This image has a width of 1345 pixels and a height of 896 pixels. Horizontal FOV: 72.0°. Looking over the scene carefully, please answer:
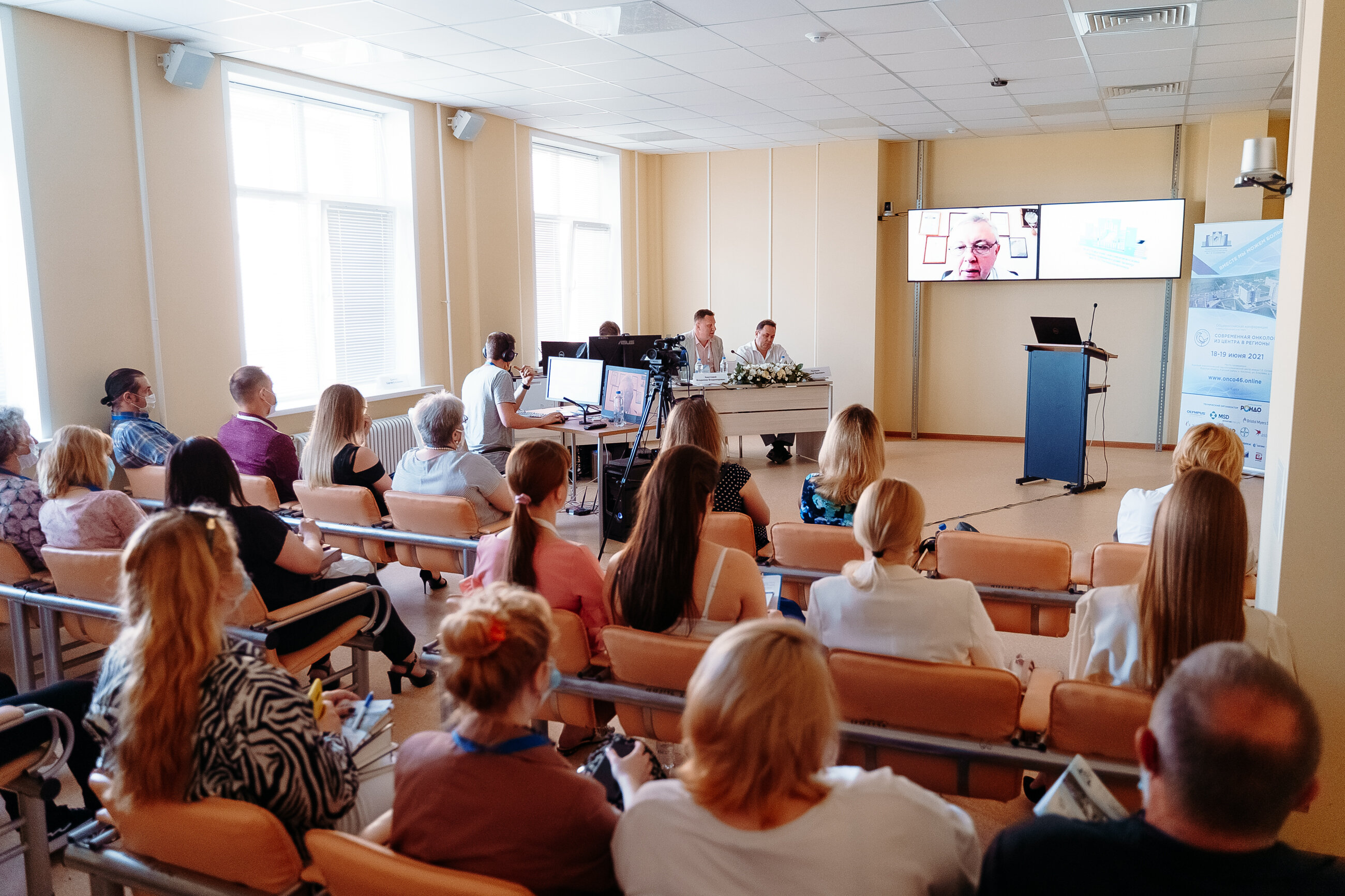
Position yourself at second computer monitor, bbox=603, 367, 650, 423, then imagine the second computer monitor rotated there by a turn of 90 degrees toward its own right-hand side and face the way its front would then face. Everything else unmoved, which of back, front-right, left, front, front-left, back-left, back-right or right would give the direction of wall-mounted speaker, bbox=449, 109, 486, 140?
front

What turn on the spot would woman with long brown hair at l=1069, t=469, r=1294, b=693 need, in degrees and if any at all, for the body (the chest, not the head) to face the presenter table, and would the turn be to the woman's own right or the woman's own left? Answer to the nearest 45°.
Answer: approximately 45° to the woman's own left

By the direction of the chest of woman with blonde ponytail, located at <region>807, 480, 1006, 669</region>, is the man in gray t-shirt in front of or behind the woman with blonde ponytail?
in front

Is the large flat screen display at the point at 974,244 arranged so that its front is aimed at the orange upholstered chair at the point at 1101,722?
yes

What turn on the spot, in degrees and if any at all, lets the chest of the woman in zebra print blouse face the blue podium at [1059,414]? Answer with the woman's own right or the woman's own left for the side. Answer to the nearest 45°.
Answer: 0° — they already face it

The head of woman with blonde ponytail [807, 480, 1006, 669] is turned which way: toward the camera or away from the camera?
away from the camera

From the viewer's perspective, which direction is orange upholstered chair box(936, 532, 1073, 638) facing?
away from the camera

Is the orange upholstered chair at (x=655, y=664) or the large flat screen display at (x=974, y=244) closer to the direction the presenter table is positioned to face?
the orange upholstered chair

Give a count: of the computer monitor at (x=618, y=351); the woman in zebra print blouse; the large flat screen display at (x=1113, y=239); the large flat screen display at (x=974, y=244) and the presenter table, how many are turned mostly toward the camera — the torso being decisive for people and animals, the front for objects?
3

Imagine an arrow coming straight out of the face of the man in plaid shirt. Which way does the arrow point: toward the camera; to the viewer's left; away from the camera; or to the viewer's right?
to the viewer's right

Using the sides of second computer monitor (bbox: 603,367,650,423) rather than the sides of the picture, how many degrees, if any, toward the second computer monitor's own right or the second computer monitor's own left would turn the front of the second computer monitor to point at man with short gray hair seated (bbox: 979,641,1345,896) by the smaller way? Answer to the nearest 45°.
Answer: approximately 45° to the second computer monitor's own left

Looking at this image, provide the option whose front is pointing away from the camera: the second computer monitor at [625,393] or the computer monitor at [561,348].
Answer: the computer monitor

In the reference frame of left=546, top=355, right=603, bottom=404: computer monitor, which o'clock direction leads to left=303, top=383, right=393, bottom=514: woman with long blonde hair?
The woman with long blonde hair is roughly at 1 o'clock from the computer monitor.

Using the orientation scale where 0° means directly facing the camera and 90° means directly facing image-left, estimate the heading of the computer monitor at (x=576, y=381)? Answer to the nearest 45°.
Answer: approximately 0°

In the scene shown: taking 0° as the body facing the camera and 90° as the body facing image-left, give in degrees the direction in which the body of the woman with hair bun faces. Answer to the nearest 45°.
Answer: approximately 225°

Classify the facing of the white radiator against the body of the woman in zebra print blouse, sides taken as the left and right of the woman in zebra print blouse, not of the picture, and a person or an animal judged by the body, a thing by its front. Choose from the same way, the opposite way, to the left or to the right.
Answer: to the right

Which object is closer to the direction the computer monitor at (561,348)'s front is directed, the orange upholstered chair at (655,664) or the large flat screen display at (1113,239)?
the large flat screen display

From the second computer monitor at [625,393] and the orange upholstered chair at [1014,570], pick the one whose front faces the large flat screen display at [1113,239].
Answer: the orange upholstered chair

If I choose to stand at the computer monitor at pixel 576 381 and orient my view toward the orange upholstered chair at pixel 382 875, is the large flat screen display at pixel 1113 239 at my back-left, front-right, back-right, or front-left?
back-left

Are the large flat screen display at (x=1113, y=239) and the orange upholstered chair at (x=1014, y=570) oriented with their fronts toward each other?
yes

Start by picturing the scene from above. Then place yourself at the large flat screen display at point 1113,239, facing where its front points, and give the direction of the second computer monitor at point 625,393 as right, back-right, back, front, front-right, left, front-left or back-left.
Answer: front-right
